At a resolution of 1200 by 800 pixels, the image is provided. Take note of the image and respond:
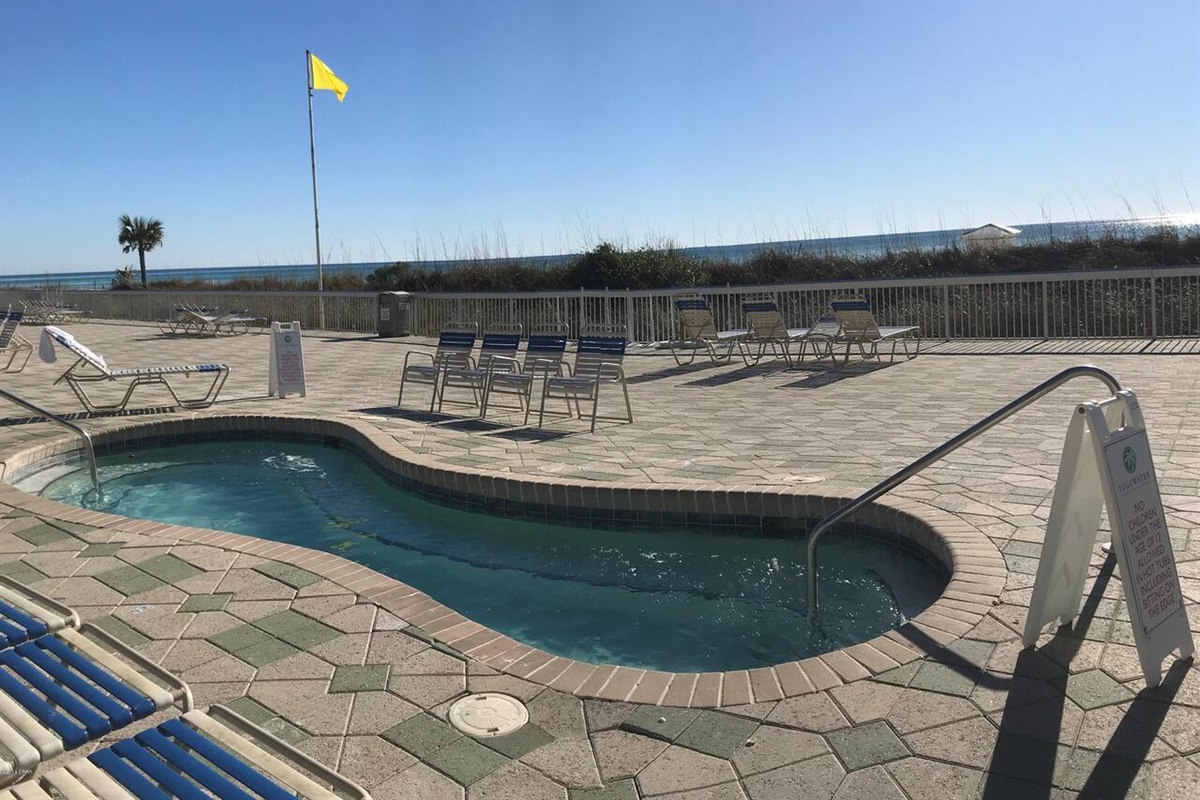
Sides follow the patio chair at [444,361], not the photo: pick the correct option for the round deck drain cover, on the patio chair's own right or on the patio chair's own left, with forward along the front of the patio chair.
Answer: on the patio chair's own left

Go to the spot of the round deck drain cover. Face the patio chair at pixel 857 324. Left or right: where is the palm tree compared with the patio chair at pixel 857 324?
left

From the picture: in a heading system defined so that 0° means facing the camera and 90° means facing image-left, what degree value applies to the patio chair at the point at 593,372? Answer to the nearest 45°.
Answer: approximately 45°

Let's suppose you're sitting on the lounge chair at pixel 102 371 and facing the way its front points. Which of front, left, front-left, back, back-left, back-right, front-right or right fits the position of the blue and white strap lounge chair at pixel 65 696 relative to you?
right

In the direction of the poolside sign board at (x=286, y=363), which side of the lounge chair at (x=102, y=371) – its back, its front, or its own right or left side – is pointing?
front

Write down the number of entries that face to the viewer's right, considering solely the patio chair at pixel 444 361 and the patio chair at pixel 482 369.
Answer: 0

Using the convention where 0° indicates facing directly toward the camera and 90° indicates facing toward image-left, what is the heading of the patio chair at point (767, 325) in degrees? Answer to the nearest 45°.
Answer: approximately 225°

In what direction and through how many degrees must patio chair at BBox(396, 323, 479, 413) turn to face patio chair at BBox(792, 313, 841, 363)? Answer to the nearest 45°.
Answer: approximately 180°

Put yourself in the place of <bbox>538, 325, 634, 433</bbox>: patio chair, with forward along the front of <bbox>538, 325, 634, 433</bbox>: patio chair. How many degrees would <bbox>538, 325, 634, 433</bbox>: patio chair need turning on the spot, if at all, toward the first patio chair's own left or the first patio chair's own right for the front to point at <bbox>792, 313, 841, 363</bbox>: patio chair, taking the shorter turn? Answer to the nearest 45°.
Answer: approximately 180°

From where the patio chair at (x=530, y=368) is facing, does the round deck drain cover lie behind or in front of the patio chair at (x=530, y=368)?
in front
